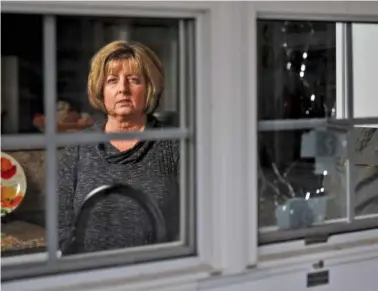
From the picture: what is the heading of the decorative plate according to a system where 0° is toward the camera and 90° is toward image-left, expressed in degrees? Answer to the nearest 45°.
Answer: approximately 0°

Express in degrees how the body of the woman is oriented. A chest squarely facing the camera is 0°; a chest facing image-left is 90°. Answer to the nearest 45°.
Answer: approximately 0°

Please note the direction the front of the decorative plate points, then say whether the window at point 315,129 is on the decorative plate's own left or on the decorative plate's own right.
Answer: on the decorative plate's own left

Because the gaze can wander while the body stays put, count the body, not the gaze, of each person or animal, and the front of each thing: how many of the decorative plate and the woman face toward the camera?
2

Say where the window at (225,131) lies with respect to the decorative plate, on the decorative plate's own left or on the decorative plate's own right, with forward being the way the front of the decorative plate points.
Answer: on the decorative plate's own left

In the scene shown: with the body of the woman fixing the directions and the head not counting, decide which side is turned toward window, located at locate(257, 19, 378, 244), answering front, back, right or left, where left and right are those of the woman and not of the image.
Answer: left
